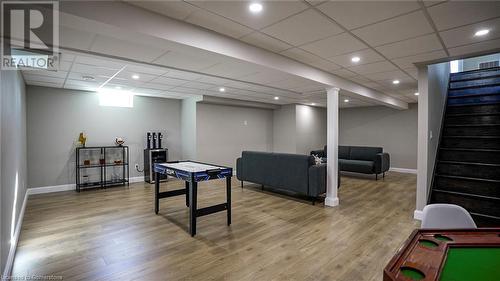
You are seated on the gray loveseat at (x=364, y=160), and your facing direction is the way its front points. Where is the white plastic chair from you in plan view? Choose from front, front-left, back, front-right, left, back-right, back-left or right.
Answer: front-left

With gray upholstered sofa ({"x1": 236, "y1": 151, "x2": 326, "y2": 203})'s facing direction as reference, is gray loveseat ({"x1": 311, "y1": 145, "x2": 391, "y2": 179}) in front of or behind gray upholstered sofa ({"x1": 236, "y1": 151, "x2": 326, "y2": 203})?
in front

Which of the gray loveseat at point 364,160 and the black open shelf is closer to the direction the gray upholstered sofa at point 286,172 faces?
the gray loveseat

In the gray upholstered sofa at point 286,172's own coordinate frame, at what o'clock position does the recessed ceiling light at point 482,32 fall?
The recessed ceiling light is roughly at 3 o'clock from the gray upholstered sofa.

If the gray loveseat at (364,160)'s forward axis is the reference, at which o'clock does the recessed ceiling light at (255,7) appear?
The recessed ceiling light is roughly at 11 o'clock from the gray loveseat.

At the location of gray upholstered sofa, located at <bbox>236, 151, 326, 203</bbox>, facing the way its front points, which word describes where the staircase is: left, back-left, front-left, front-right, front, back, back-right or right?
front-right

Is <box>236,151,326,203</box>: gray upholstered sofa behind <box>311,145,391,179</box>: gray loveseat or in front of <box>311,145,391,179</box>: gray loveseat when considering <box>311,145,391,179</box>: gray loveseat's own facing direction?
in front

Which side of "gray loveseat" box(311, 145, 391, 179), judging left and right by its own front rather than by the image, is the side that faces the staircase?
left

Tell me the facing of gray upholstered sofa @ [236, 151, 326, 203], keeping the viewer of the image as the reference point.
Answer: facing away from the viewer and to the right of the viewer

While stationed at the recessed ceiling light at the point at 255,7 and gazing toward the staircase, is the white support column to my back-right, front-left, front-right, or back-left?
front-left

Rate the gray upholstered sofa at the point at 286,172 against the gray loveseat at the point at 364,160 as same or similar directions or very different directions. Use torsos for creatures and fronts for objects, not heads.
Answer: very different directions

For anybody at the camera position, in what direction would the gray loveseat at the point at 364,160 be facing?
facing the viewer and to the left of the viewer

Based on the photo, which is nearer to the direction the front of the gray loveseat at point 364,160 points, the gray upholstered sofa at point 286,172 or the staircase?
the gray upholstered sofa
